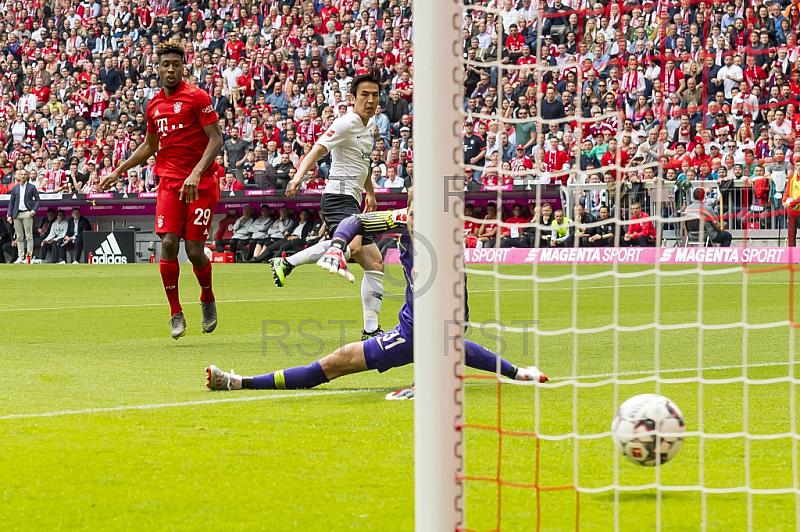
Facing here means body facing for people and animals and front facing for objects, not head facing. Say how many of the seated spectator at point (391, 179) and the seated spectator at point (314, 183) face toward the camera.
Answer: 2

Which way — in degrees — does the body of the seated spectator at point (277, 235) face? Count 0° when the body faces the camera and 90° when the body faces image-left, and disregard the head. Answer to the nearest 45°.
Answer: approximately 45°

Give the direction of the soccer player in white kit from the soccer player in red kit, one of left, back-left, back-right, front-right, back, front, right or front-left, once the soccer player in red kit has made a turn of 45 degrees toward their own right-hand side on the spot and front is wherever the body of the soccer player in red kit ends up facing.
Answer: back

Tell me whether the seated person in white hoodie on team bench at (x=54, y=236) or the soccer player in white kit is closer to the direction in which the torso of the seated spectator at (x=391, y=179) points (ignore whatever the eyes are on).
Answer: the soccer player in white kit

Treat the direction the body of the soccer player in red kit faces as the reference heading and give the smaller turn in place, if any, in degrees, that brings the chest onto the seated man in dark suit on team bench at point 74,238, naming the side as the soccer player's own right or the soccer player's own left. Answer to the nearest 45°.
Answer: approximately 135° to the soccer player's own right

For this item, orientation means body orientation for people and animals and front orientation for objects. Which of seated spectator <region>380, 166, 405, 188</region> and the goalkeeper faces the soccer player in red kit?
the seated spectator

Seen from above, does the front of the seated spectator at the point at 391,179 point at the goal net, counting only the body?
yes
